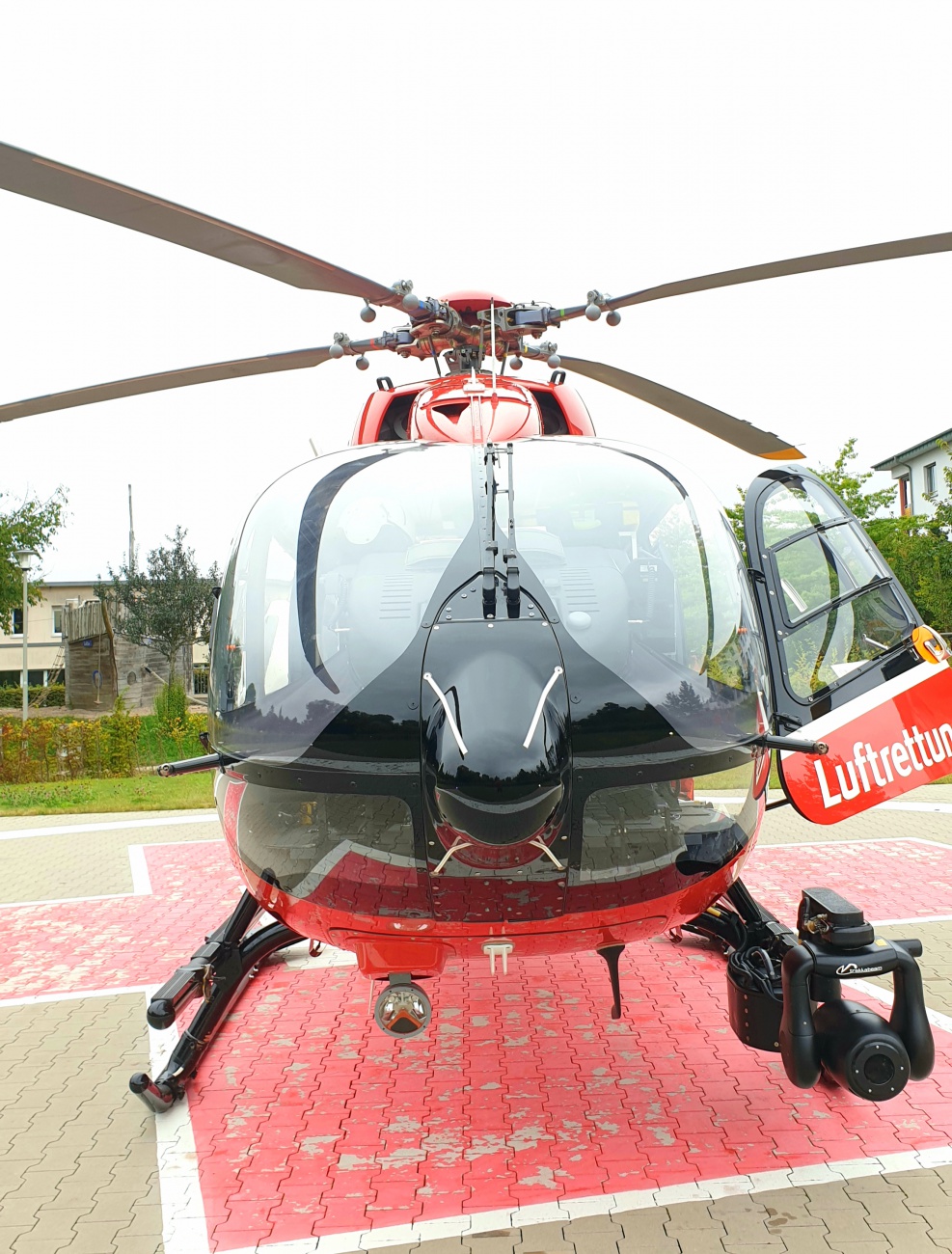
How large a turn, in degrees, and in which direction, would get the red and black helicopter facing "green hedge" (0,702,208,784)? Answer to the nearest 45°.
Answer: approximately 135° to its right

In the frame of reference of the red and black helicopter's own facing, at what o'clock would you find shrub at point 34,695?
The shrub is roughly at 5 o'clock from the red and black helicopter.

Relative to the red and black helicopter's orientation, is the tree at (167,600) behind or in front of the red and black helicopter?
behind

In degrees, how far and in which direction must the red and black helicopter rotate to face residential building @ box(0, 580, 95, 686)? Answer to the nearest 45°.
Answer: approximately 135° to its right

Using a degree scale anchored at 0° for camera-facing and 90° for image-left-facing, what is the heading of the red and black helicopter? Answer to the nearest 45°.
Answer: approximately 0°

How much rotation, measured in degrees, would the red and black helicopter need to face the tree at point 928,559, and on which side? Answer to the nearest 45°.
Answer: approximately 135° to its left
